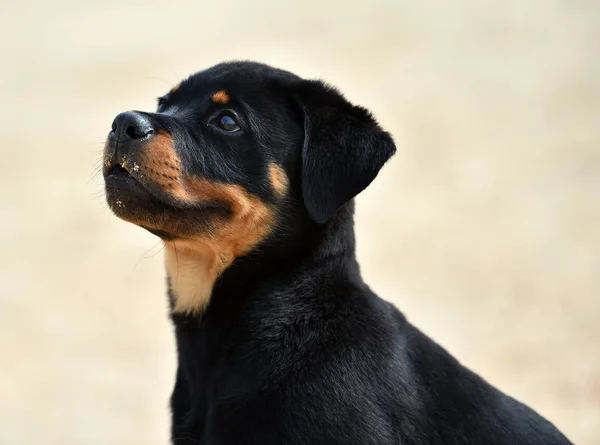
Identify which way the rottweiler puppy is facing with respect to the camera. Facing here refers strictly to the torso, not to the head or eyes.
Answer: to the viewer's left
